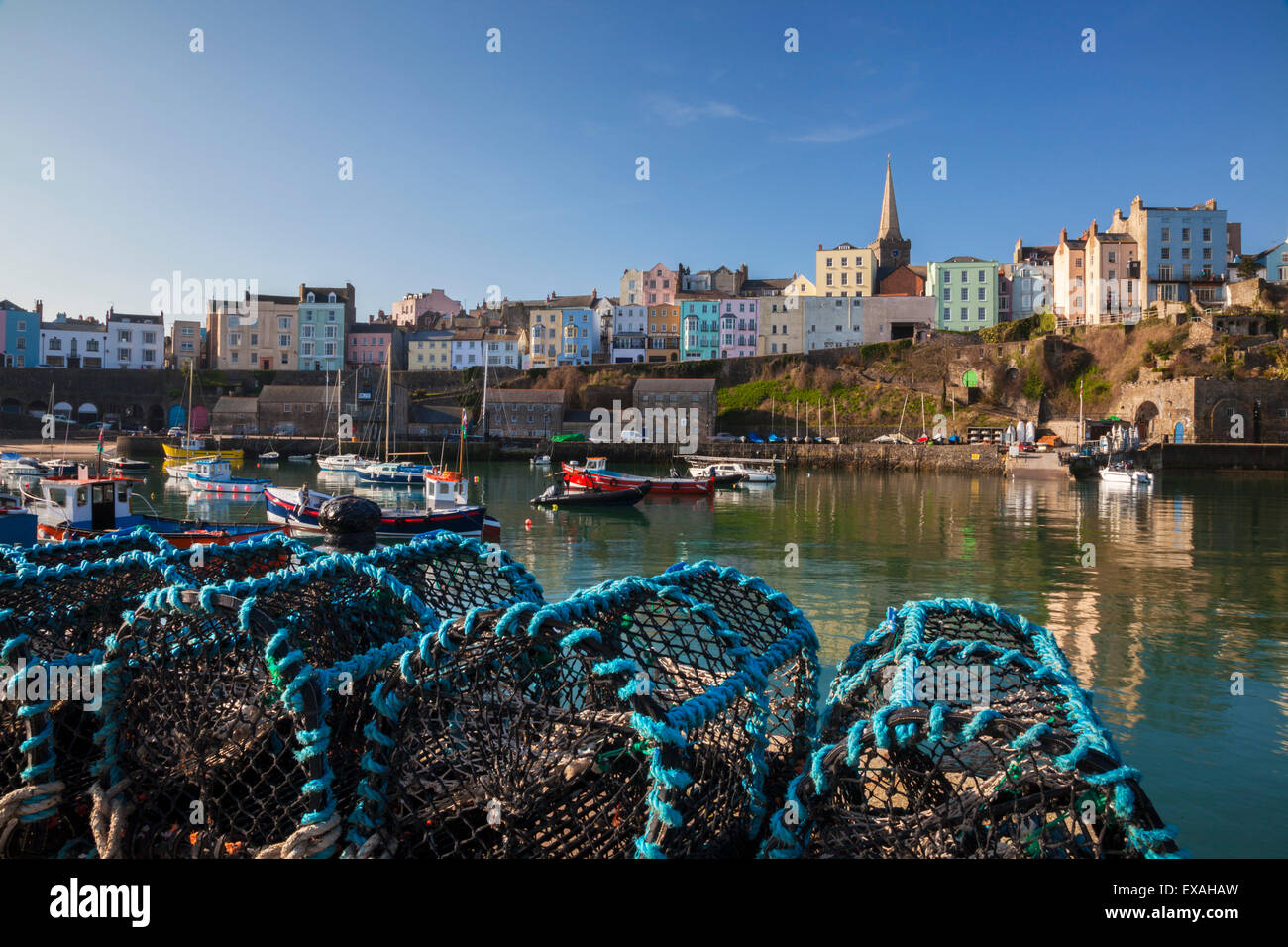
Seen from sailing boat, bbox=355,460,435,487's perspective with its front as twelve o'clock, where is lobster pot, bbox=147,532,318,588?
The lobster pot is roughly at 9 o'clock from the sailing boat.

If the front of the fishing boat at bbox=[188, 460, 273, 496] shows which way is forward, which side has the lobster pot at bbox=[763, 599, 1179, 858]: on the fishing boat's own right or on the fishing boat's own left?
on the fishing boat's own left

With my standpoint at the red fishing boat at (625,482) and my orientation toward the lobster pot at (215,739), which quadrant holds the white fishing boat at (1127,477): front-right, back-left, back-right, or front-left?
back-left

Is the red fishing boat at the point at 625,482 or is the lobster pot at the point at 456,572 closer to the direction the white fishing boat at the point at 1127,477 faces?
the red fishing boat

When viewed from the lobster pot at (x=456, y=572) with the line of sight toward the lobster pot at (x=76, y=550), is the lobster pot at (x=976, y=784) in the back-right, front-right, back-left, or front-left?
back-left

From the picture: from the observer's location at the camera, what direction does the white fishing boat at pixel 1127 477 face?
facing to the left of the viewer

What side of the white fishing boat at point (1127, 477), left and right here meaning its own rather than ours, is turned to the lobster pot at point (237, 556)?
left

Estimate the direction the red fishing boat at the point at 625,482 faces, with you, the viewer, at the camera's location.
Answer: facing to the left of the viewer

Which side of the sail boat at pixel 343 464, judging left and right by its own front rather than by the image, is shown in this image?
left

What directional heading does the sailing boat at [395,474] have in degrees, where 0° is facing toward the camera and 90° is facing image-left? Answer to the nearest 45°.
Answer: approximately 90°

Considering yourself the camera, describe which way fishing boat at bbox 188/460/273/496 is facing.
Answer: facing to the left of the viewer
